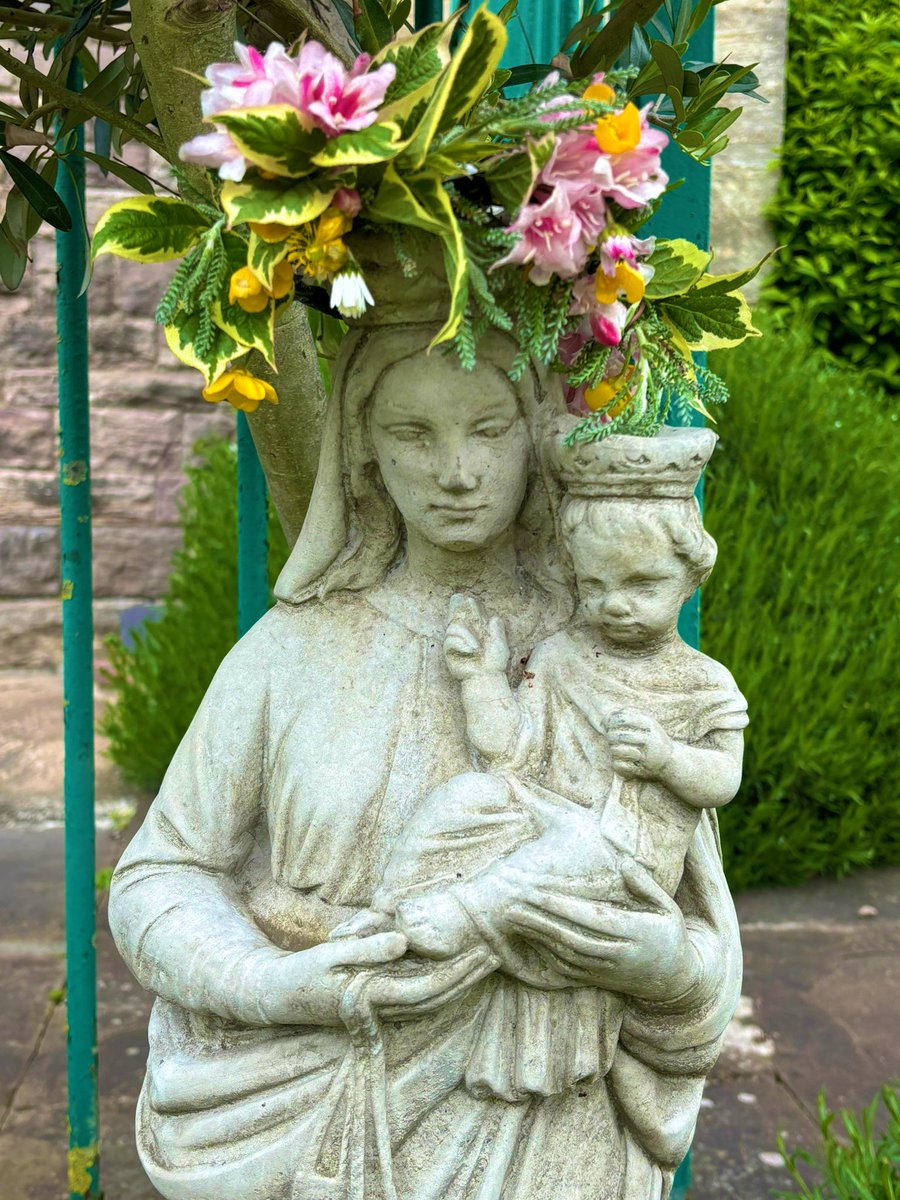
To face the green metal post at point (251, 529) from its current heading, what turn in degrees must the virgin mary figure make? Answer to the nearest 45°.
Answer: approximately 180°

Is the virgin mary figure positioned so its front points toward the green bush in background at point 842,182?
no

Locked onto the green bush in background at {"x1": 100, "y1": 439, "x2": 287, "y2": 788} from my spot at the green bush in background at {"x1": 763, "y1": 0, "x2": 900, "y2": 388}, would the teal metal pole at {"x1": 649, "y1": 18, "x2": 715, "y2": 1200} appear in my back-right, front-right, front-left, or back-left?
front-left

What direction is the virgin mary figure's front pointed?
toward the camera

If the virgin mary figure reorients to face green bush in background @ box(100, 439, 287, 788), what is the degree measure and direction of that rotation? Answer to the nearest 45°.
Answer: approximately 180°

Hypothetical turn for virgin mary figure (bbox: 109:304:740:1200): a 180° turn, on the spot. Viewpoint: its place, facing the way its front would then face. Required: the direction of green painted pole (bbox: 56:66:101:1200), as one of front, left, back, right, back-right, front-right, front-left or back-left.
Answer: front-left

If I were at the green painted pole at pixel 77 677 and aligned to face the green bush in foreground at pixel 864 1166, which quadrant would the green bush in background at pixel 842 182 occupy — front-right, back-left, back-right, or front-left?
front-left

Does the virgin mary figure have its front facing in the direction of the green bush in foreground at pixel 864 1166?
no

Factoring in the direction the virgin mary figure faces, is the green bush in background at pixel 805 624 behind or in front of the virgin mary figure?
behind
